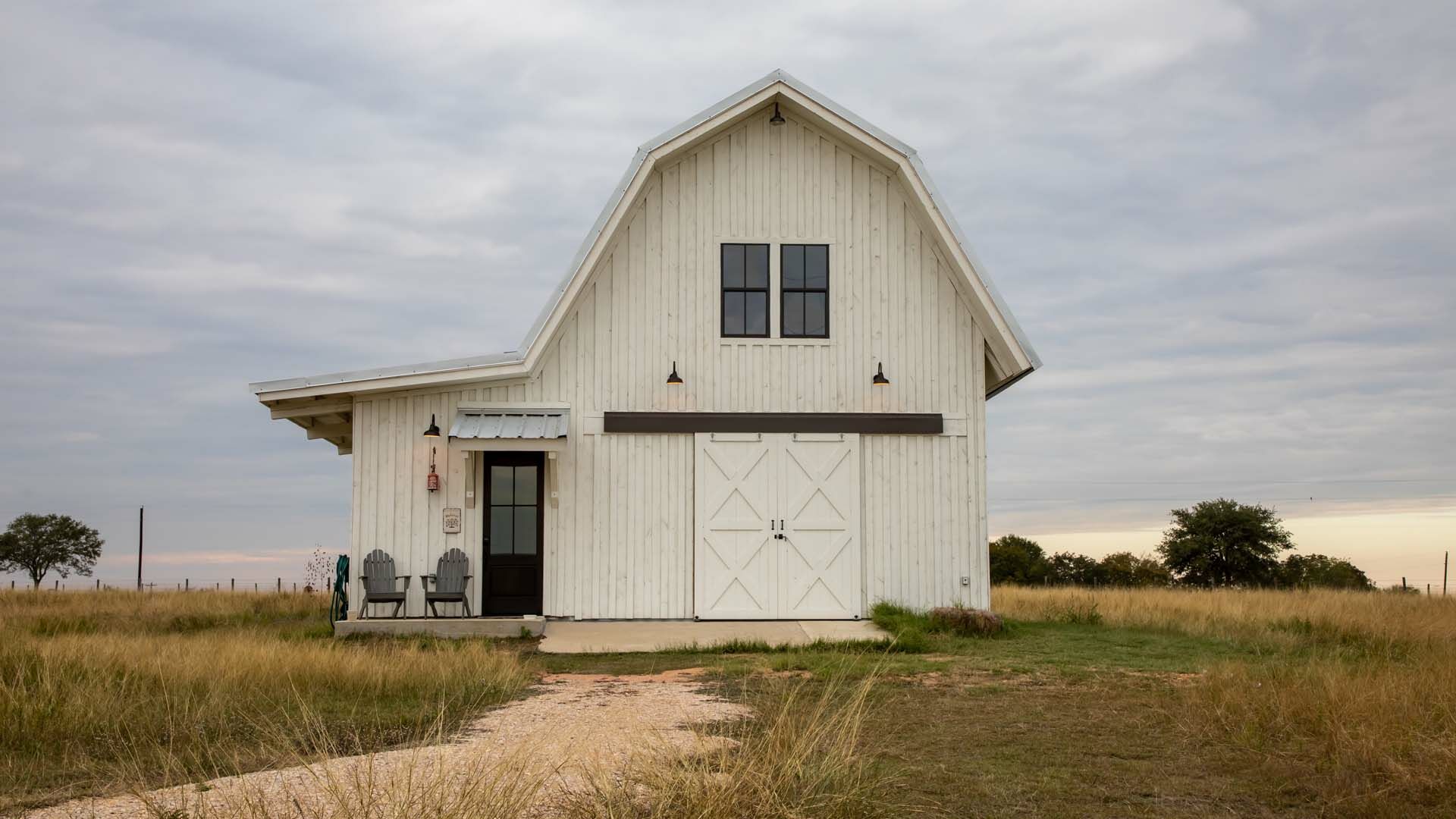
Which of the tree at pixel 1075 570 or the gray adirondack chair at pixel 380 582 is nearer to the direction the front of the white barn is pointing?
the gray adirondack chair

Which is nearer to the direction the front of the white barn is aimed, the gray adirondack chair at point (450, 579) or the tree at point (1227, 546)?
the gray adirondack chair

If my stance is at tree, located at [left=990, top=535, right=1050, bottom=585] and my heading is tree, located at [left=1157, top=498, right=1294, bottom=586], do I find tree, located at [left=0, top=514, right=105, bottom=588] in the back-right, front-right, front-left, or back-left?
back-right

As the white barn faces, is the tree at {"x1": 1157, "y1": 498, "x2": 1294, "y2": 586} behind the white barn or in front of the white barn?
behind

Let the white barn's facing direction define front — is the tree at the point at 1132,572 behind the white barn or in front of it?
behind

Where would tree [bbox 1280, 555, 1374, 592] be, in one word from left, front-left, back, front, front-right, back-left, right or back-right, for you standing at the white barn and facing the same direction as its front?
back-left

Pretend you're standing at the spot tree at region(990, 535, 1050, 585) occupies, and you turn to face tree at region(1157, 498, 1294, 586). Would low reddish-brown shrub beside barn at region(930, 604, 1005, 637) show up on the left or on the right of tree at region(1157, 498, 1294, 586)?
right

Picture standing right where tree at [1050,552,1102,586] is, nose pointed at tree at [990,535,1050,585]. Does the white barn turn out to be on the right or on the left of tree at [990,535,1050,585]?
left

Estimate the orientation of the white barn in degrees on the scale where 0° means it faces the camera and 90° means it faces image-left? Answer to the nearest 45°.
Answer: approximately 0°

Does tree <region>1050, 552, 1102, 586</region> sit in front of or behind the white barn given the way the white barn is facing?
behind
